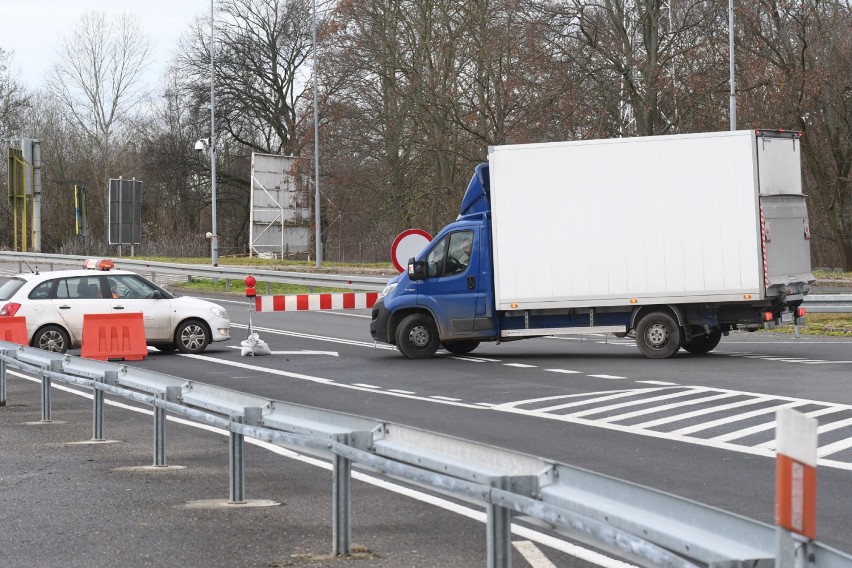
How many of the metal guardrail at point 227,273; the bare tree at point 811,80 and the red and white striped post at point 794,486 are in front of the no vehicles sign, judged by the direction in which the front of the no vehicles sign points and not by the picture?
1

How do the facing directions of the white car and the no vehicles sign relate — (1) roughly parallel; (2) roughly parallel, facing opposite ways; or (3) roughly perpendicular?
roughly perpendicular

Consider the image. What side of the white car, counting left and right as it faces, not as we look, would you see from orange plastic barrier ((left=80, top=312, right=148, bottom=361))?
right

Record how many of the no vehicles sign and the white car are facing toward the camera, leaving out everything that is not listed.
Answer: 1

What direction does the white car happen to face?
to the viewer's right

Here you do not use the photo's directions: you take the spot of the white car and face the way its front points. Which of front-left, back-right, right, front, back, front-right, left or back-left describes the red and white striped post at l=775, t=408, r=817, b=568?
right

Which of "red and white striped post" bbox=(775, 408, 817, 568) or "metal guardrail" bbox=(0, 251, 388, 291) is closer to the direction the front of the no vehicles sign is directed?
the red and white striped post

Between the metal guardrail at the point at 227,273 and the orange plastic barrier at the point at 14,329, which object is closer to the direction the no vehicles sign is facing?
the orange plastic barrier

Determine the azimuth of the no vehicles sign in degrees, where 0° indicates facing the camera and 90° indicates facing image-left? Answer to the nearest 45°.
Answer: approximately 0°

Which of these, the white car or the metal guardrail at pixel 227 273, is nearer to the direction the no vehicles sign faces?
the white car

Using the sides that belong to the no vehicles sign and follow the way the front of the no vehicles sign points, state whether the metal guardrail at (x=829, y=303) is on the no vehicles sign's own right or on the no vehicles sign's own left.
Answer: on the no vehicles sign's own left

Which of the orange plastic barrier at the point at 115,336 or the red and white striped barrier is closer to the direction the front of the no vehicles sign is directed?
the orange plastic barrier
